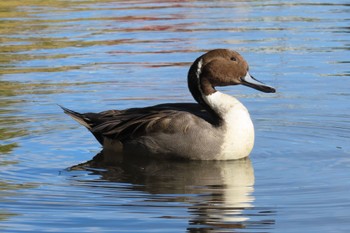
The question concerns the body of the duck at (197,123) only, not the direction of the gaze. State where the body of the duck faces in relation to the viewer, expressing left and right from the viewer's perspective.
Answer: facing to the right of the viewer
